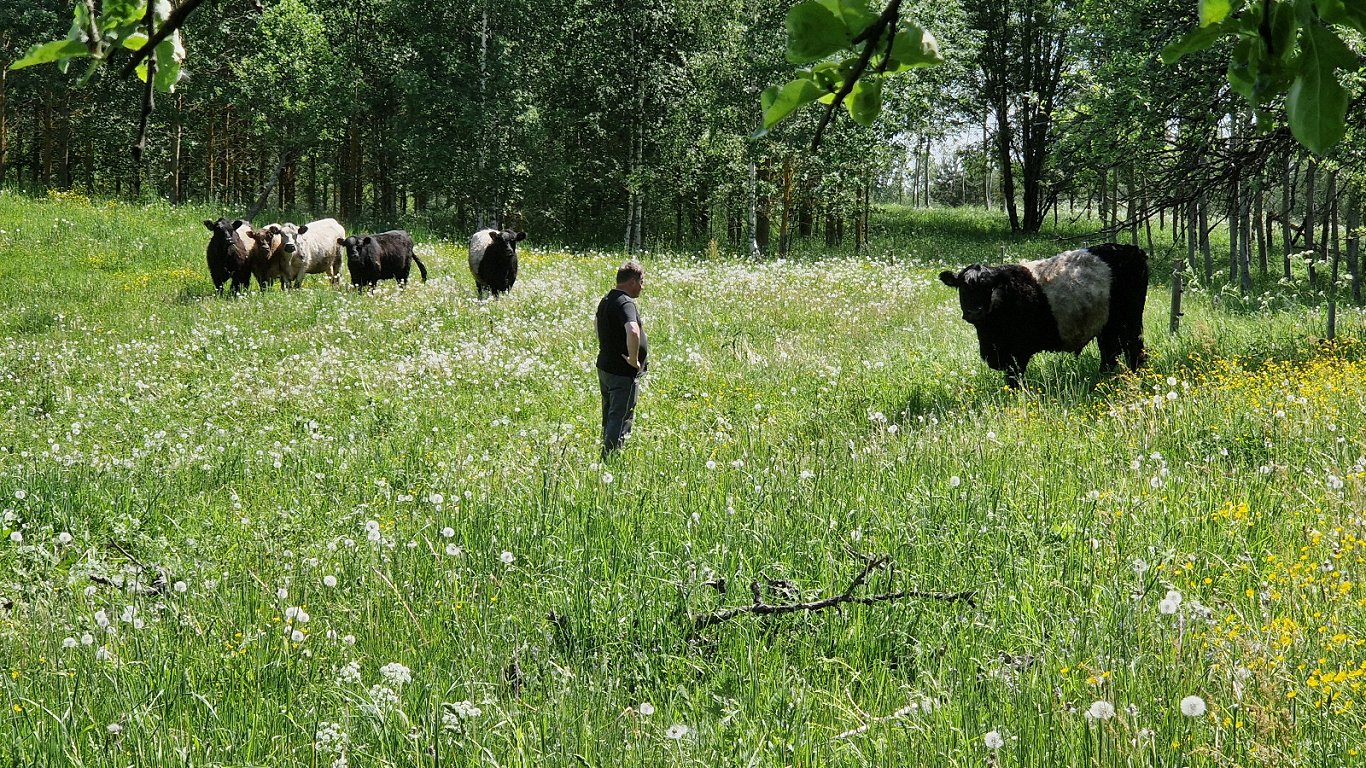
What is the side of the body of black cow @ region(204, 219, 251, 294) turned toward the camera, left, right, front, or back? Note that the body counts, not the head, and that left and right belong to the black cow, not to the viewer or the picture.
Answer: front

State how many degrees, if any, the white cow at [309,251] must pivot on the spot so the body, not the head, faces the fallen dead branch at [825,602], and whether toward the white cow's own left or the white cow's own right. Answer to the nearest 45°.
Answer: approximately 45° to the white cow's own left

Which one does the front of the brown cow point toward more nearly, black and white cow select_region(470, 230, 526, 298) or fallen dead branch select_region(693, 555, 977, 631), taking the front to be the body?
the fallen dead branch

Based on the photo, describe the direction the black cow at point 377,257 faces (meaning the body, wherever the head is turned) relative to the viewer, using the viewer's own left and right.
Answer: facing the viewer and to the left of the viewer

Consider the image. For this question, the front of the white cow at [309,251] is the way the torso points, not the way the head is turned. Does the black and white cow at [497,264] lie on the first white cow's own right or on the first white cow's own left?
on the first white cow's own left

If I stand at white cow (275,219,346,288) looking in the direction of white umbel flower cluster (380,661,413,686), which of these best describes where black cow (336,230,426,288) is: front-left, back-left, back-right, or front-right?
front-left

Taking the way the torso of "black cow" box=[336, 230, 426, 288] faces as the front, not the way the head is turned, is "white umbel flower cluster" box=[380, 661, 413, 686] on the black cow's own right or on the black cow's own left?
on the black cow's own left

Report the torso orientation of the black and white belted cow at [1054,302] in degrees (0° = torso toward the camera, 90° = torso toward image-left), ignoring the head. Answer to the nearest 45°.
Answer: approximately 45°

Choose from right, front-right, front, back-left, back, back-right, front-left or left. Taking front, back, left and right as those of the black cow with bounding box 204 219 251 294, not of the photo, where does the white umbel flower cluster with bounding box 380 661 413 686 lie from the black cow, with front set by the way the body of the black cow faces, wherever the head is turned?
front
